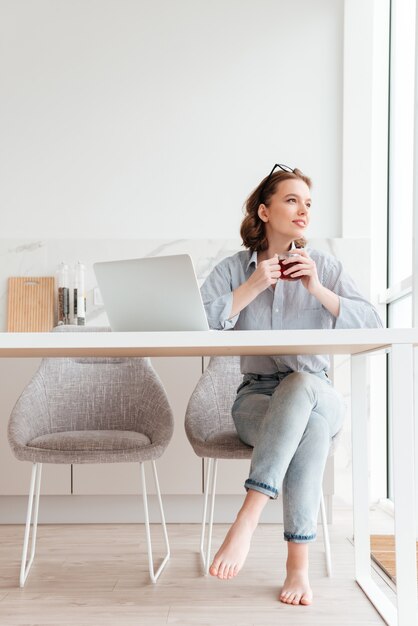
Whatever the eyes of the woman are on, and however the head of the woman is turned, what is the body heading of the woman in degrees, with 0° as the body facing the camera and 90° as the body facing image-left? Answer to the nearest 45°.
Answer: approximately 0°

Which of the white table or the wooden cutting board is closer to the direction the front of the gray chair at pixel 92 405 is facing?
the white table

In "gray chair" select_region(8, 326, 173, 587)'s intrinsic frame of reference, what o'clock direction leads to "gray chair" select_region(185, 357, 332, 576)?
"gray chair" select_region(185, 357, 332, 576) is roughly at 10 o'clock from "gray chair" select_region(8, 326, 173, 587).

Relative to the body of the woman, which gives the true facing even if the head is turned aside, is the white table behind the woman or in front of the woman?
in front

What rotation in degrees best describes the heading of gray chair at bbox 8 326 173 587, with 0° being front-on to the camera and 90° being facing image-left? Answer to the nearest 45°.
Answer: approximately 0°

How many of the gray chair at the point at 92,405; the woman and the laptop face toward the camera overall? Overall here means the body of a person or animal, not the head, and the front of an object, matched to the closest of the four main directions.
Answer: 2

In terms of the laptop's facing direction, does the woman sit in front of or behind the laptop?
in front
